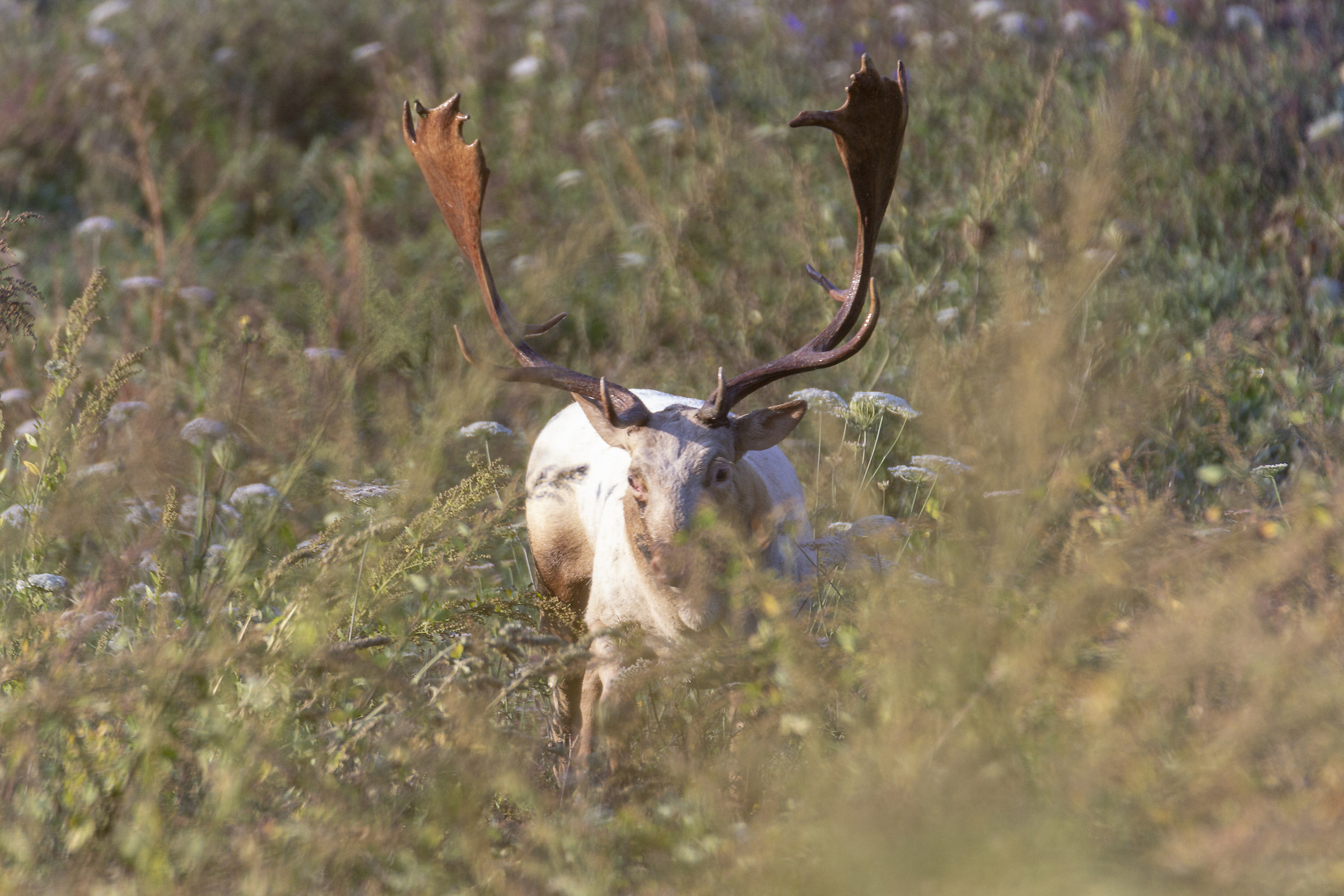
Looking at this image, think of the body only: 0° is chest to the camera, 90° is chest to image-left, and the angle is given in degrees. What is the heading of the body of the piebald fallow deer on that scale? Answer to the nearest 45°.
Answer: approximately 0°

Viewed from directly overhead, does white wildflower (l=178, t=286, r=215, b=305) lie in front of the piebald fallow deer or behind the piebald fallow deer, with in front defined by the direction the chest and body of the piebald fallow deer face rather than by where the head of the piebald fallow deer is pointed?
behind

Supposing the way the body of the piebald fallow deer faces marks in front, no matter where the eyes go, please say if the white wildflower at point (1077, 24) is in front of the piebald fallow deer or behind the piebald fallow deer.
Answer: behind

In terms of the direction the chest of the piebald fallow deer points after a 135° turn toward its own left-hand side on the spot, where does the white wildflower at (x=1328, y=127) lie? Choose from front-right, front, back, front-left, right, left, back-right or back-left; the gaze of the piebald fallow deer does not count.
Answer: front

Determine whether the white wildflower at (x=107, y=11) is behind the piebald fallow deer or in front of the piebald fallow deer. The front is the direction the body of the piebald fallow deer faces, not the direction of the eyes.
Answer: behind

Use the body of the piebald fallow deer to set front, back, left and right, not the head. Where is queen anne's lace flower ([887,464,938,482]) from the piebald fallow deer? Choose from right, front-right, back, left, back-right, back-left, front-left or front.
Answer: left

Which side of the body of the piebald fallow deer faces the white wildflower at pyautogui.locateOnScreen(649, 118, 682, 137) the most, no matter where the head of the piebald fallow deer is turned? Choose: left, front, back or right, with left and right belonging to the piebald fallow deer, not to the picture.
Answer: back

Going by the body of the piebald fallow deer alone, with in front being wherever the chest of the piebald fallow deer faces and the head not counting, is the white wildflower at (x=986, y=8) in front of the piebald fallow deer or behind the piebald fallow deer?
behind

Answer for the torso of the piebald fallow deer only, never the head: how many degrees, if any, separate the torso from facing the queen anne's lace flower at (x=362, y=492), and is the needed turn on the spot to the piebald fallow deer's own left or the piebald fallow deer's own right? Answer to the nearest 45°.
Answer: approximately 45° to the piebald fallow deer's own right

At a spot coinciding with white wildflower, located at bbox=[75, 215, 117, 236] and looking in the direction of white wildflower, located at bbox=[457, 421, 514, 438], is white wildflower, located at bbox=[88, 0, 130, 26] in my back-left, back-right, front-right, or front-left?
back-left

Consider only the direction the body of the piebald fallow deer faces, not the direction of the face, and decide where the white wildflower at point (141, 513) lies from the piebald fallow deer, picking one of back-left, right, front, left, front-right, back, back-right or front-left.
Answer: right

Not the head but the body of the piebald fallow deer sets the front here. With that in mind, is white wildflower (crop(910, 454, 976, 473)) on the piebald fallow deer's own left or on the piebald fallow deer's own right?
on the piebald fallow deer's own left

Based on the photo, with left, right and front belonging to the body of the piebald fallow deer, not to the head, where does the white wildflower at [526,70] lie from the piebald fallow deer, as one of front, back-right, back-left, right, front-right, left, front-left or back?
back
